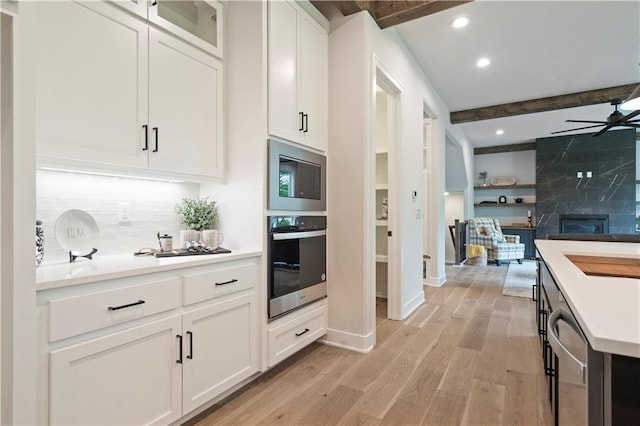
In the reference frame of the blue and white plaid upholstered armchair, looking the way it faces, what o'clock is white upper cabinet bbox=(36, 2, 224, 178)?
The white upper cabinet is roughly at 2 o'clock from the blue and white plaid upholstered armchair.

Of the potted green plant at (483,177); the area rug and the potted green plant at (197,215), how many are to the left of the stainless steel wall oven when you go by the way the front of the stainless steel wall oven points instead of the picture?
2

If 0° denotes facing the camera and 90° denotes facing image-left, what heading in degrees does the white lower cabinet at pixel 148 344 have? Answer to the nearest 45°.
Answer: approximately 315°

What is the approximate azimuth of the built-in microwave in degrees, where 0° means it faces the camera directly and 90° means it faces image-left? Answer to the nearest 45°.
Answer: approximately 315°

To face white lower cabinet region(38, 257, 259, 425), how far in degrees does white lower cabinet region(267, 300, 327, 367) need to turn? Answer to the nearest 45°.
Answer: approximately 90° to its right

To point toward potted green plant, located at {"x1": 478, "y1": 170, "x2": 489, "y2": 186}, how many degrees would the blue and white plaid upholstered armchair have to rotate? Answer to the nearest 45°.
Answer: approximately 135° to its left
